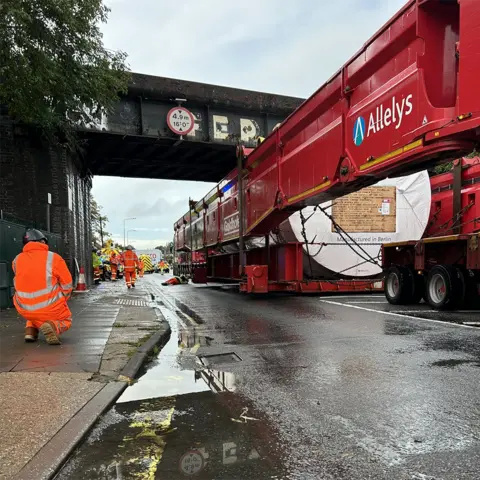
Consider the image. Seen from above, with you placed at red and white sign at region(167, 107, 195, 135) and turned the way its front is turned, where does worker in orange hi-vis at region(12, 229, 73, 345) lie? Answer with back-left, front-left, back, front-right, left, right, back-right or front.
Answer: front

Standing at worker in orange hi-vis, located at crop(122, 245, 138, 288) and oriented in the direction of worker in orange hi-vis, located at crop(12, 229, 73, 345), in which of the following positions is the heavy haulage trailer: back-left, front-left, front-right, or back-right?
front-left

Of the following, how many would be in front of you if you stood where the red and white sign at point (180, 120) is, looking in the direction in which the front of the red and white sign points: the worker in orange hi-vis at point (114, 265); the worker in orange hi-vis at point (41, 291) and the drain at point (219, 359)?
2

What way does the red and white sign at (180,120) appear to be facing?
toward the camera

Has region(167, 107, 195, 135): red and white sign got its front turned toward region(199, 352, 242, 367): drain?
yes

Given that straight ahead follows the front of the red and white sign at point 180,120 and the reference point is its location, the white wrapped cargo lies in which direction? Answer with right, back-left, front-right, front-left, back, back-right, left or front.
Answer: front-left

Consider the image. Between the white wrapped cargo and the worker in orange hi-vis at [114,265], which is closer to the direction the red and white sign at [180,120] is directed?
the white wrapped cargo

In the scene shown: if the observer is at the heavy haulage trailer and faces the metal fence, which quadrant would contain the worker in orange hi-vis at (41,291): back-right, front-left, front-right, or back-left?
front-left

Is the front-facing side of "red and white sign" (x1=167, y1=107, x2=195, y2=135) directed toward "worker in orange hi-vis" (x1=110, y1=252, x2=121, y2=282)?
no

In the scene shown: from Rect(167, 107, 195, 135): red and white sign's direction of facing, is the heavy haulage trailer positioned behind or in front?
in front
